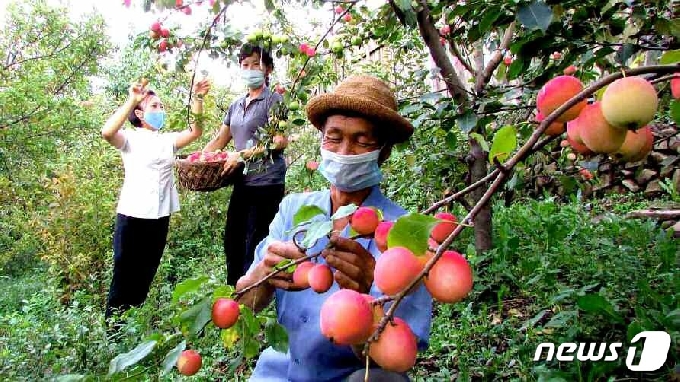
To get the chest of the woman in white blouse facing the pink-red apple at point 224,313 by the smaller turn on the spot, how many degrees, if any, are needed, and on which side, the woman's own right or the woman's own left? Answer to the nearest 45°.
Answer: approximately 45° to the woman's own right

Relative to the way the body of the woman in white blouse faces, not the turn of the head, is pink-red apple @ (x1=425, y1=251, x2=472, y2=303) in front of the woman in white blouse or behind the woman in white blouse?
in front

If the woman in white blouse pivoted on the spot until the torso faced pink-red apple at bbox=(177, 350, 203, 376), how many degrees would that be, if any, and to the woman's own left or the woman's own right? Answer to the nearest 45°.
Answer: approximately 45° to the woman's own right
